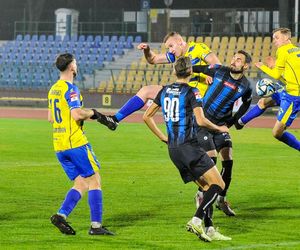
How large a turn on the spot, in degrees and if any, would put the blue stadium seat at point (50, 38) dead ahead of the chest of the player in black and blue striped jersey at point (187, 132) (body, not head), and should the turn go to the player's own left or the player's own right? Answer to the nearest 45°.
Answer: approximately 45° to the player's own left

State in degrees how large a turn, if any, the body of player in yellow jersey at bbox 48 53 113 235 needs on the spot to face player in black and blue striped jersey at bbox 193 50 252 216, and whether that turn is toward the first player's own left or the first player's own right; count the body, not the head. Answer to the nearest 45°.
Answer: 0° — they already face them

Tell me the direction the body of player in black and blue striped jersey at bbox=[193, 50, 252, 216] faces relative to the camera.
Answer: toward the camera

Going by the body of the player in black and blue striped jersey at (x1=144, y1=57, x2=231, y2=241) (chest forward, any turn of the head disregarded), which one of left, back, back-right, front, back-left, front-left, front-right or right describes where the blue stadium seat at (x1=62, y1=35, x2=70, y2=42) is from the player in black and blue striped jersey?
front-left

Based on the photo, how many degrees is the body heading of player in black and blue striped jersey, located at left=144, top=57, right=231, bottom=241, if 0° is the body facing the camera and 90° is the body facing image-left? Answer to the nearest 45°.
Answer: approximately 225°

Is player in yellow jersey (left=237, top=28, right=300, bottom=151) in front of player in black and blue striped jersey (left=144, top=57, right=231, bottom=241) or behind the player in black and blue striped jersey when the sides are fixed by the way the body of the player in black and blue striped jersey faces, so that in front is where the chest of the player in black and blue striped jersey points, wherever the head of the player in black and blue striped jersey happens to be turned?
in front

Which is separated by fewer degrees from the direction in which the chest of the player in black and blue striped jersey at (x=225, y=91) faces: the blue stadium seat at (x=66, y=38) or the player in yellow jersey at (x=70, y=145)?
the player in yellow jersey

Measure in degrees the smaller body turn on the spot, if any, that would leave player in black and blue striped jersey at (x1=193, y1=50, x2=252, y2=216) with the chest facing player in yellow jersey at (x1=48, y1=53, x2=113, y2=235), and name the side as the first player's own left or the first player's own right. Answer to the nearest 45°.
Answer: approximately 45° to the first player's own right

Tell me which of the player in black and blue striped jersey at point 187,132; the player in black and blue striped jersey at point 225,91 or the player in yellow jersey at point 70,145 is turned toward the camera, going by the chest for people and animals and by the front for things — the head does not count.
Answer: the player in black and blue striped jersey at point 225,91

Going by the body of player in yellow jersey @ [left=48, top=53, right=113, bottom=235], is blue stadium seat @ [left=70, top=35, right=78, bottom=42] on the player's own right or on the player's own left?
on the player's own left

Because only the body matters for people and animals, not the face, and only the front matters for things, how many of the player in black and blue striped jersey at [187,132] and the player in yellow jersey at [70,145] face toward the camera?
0

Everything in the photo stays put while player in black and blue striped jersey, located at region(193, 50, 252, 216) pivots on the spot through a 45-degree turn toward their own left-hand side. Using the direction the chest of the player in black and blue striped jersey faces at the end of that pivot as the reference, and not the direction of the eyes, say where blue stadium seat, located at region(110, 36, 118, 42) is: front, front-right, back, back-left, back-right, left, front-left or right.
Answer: back-left

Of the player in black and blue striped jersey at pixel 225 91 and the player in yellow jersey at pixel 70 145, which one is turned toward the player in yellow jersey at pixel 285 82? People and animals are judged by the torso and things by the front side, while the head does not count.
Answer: the player in yellow jersey at pixel 70 145

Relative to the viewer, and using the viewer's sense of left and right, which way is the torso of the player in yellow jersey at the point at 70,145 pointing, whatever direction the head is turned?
facing away from the viewer and to the right of the viewer

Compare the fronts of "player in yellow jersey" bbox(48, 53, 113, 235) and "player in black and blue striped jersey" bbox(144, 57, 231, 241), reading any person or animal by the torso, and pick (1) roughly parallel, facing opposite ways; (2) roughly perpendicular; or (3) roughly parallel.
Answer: roughly parallel

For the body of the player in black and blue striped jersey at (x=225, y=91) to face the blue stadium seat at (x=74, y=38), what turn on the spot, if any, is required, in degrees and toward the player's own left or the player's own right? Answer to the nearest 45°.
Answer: approximately 180°
